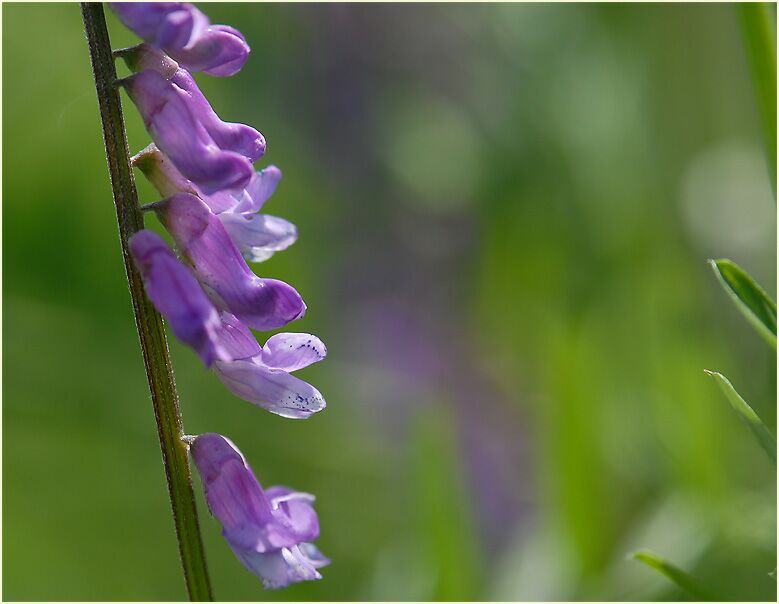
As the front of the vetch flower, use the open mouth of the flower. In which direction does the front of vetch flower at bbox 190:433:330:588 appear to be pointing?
to the viewer's right

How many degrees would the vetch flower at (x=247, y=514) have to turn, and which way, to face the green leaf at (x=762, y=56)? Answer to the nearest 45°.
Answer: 0° — it already faces it
